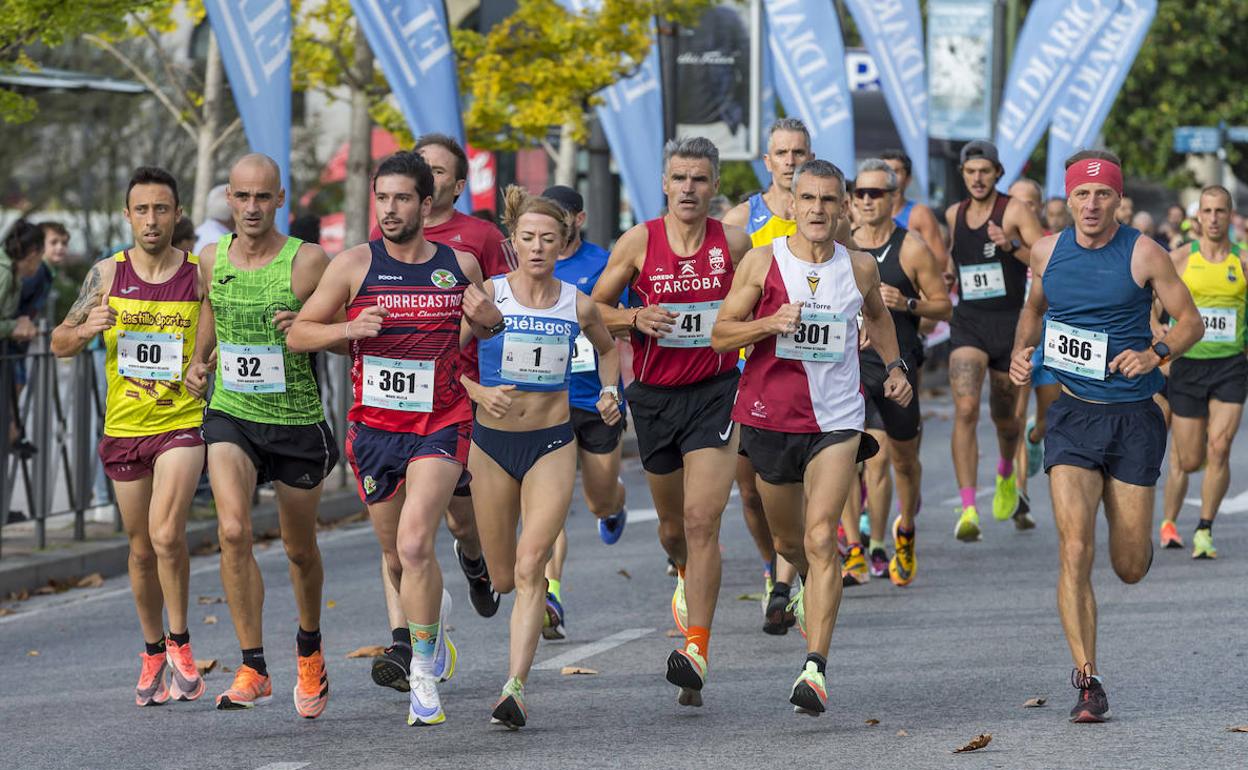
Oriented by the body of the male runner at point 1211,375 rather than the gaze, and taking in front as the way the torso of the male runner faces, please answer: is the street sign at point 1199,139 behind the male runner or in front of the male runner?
behind

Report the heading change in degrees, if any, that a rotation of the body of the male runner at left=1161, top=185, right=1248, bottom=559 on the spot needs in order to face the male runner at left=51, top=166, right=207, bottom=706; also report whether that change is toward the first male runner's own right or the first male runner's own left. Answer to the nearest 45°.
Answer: approximately 45° to the first male runner's own right

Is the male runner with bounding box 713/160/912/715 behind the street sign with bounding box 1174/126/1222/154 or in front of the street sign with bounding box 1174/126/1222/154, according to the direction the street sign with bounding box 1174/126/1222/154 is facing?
in front

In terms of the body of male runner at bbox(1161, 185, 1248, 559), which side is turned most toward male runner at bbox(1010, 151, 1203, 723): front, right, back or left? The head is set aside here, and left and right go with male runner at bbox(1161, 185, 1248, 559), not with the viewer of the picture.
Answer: front

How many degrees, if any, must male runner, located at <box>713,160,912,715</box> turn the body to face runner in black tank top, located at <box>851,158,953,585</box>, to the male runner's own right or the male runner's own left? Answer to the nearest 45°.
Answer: approximately 180°

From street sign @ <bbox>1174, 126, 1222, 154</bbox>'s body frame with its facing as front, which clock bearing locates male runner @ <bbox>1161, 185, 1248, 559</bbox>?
The male runner is roughly at 12 o'clock from the street sign.

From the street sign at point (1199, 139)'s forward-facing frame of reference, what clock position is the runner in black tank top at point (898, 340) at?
The runner in black tank top is roughly at 12 o'clock from the street sign.
